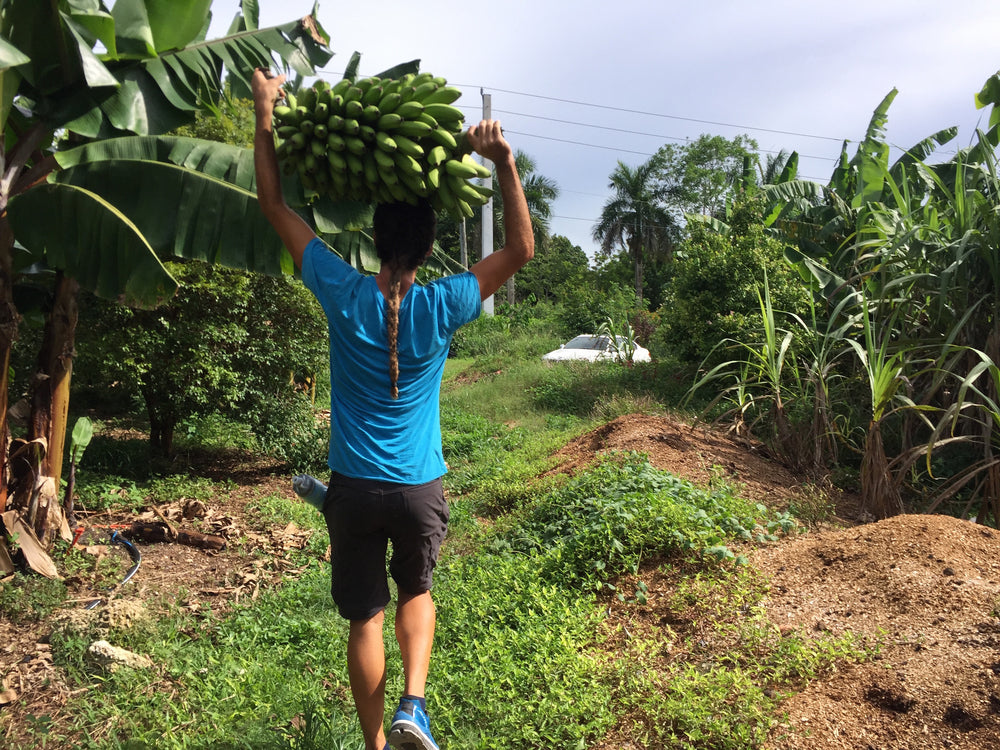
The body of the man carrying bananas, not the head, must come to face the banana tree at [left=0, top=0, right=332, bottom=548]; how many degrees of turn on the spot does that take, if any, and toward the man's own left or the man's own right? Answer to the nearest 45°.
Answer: approximately 45° to the man's own left

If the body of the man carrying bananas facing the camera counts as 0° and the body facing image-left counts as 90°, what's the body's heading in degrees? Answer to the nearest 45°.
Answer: approximately 180°

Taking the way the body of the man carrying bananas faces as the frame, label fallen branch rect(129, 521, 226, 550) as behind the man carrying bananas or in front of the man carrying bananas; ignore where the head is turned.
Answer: in front

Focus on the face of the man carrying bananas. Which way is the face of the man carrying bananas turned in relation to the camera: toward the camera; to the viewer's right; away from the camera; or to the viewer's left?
away from the camera

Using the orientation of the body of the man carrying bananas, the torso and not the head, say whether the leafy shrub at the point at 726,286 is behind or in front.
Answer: in front

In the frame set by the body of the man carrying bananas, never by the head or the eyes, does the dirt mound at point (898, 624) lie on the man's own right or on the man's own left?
on the man's own right

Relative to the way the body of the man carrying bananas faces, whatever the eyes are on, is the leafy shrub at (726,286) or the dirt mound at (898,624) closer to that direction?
the leafy shrub

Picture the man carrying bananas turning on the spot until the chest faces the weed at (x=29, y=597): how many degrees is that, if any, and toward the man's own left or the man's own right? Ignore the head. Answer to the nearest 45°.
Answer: approximately 45° to the man's own left
